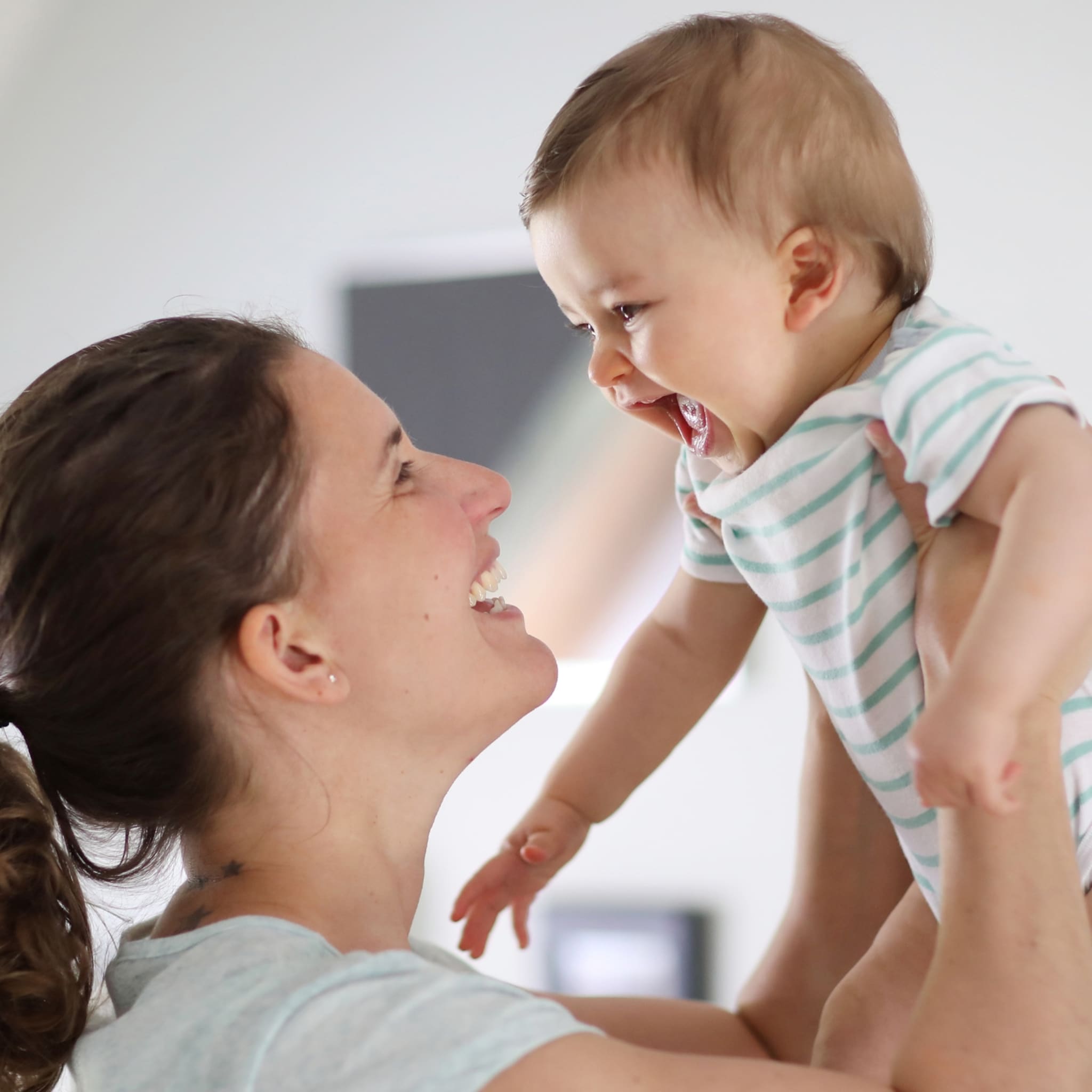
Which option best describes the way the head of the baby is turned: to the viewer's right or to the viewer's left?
to the viewer's left

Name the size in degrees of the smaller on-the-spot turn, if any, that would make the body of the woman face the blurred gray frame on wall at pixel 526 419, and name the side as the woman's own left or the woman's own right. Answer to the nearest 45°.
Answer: approximately 90° to the woman's own left

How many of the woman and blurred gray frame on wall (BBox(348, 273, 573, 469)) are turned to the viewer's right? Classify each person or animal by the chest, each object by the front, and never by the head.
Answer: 1

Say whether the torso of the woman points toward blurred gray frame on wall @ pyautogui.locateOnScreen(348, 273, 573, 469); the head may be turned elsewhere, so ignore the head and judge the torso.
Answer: no

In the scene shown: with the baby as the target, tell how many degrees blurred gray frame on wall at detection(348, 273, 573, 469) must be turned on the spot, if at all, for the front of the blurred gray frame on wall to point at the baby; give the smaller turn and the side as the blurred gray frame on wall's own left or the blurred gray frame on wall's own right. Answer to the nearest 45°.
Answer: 0° — it already faces them

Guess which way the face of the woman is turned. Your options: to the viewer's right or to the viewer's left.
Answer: to the viewer's right

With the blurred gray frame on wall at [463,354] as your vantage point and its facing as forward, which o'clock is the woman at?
The woman is roughly at 12 o'clock from the blurred gray frame on wall.

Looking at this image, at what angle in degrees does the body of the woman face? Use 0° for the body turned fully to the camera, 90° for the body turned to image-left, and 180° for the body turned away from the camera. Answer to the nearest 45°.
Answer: approximately 270°

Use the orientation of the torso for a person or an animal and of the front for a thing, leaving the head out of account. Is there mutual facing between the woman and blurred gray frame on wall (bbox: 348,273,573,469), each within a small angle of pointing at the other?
no

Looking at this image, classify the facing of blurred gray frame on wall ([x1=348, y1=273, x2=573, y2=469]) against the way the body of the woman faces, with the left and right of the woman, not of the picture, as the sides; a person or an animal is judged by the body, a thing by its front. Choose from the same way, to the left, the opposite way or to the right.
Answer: to the right

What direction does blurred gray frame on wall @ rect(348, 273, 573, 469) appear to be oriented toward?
toward the camera

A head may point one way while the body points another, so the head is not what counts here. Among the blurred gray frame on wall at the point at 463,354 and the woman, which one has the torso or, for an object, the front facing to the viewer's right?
the woman
